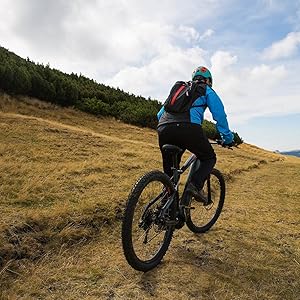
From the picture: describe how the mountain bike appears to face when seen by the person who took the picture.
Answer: facing away from the viewer and to the right of the viewer

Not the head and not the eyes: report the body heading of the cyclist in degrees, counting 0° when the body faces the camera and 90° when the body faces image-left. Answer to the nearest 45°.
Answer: approximately 225°
